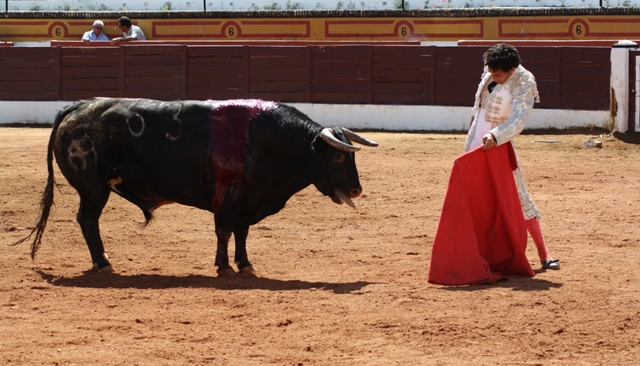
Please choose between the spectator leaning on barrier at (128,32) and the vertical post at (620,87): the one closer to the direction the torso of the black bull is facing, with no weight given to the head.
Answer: the vertical post

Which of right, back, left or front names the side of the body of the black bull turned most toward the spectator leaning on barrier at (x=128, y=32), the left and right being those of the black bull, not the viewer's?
left

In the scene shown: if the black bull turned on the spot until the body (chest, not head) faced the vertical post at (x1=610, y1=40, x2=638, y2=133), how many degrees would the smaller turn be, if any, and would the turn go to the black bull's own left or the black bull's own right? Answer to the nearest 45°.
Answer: approximately 45° to the black bull's own left

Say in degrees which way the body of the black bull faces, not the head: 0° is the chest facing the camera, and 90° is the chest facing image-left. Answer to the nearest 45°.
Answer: approximately 270°
